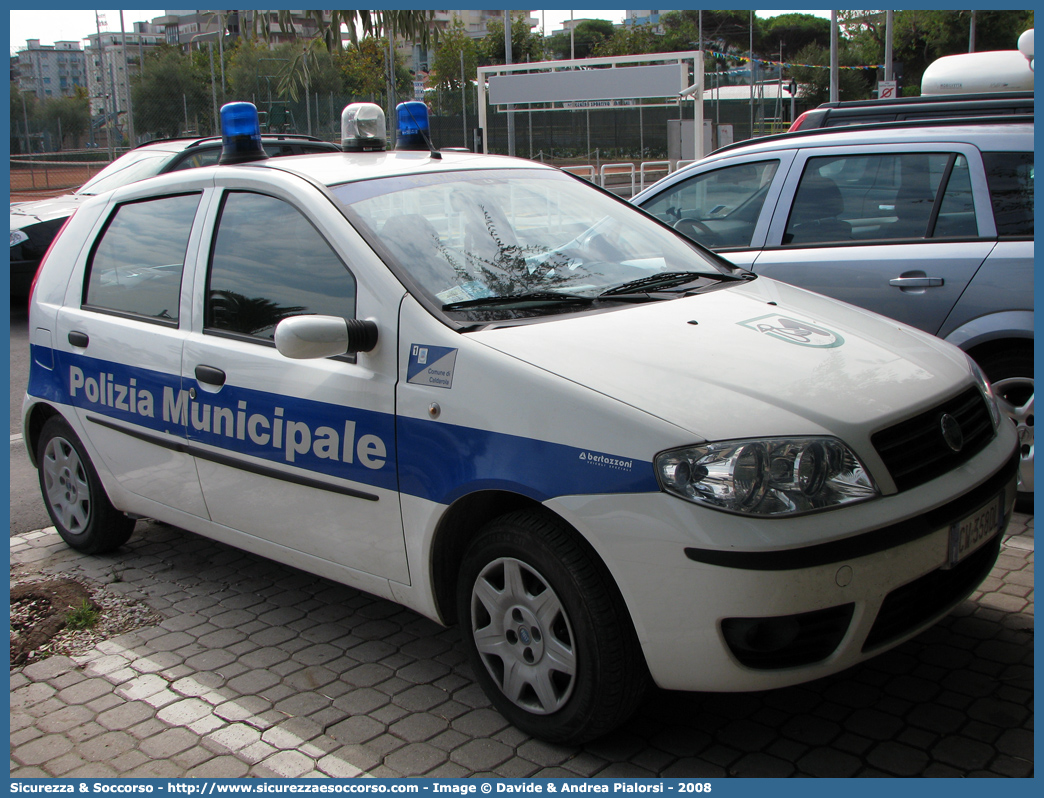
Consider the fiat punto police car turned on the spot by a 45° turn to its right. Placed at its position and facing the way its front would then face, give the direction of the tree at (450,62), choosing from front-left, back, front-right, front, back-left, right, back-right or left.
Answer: back

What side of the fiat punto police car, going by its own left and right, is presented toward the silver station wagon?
left

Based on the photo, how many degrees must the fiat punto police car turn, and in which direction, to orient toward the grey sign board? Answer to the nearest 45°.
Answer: approximately 135° to its left

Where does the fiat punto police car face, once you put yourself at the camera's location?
facing the viewer and to the right of the viewer

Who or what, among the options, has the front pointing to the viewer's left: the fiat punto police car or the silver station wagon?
the silver station wagon

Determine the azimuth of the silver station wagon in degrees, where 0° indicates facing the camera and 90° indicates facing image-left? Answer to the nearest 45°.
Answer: approximately 90°

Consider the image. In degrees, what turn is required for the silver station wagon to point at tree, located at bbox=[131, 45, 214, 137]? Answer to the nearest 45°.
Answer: approximately 45° to its right

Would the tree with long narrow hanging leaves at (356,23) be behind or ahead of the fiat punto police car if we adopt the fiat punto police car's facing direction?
behind

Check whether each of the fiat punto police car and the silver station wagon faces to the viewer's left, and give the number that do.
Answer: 1

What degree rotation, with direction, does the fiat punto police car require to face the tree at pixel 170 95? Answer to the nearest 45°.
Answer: approximately 135° to its left
